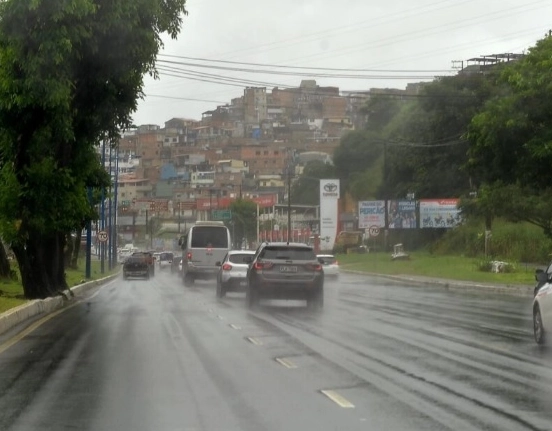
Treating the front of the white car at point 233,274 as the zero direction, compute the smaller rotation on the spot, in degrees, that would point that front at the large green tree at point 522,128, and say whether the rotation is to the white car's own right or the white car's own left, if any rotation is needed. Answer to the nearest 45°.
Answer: approximately 90° to the white car's own right

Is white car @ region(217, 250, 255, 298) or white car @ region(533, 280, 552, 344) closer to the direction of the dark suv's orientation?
the white car @ region(217, 250, 255, 298)

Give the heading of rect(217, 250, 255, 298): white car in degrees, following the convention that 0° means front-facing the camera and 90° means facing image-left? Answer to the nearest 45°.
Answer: approximately 180°

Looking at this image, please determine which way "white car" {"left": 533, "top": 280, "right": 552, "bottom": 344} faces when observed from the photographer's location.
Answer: facing away from the viewer and to the left of the viewer

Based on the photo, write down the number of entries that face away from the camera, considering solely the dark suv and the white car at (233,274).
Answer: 2

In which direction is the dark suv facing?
away from the camera

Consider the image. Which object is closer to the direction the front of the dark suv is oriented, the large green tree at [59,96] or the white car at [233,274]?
the white car
